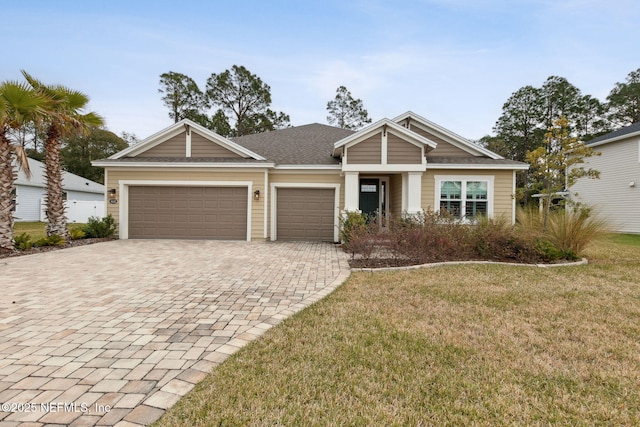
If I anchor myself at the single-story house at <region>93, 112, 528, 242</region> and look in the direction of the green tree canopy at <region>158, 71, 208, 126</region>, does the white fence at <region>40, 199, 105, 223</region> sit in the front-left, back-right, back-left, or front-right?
front-left

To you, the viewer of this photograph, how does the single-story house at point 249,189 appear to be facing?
facing the viewer

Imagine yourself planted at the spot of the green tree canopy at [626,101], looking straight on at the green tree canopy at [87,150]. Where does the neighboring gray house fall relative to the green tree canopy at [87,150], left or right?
left

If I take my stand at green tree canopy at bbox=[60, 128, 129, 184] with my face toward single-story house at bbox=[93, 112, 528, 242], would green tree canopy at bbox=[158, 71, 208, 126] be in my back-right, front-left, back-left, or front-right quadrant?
front-left

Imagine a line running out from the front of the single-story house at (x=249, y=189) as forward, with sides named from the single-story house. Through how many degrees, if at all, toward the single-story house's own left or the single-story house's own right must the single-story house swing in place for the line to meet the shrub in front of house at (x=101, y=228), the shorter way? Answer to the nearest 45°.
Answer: approximately 90° to the single-story house's own right

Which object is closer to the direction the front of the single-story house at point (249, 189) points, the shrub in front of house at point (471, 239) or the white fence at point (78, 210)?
the shrub in front of house

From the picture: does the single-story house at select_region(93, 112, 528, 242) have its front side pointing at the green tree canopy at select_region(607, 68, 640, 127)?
no

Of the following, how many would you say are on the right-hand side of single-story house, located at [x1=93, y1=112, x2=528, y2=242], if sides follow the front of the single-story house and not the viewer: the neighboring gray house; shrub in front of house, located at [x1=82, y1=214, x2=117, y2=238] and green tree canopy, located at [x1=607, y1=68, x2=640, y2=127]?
1

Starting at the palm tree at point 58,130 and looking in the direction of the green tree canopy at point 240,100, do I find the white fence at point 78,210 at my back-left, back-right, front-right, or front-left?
front-left

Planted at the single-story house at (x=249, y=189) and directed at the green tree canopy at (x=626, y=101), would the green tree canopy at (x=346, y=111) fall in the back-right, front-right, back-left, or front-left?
front-left

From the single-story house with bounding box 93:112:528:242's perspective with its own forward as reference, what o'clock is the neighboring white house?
The neighboring white house is roughly at 4 o'clock from the single-story house.

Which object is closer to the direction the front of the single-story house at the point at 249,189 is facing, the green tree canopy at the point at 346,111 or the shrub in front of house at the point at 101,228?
the shrub in front of house

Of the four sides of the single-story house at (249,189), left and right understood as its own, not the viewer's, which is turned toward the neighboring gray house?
left

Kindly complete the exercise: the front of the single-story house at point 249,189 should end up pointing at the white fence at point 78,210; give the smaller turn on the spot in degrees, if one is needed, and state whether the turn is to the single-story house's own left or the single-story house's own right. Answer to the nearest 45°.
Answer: approximately 135° to the single-story house's own right

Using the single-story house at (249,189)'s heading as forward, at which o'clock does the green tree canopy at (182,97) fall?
The green tree canopy is roughly at 5 o'clock from the single-story house.

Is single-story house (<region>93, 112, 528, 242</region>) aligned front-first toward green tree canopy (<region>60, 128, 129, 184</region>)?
no

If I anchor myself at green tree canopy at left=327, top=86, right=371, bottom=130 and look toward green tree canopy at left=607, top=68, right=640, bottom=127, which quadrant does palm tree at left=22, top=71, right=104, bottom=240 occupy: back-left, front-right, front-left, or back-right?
back-right
